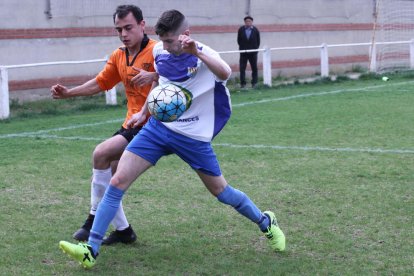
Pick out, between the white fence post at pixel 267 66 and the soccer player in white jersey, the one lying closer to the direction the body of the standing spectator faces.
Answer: the soccer player in white jersey

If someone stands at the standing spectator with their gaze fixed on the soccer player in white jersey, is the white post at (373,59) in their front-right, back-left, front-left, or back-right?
back-left

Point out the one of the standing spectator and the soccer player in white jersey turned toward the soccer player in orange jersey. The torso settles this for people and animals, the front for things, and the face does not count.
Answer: the standing spectator

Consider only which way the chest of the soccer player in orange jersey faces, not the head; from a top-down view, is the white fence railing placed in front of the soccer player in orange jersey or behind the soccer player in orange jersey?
behind

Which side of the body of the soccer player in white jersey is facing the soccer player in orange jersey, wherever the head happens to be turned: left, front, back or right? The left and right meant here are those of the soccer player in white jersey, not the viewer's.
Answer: right

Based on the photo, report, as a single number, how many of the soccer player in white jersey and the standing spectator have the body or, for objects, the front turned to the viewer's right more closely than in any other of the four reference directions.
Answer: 0

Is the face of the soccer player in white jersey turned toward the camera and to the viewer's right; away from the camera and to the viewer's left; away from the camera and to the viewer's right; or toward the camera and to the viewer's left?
toward the camera and to the viewer's left
